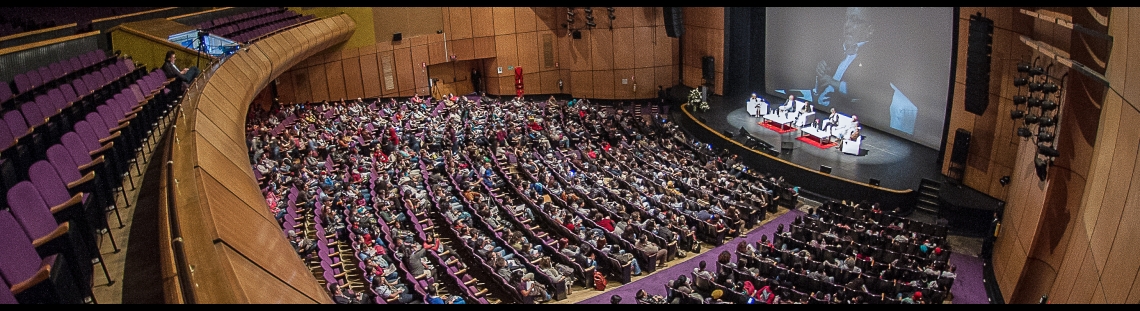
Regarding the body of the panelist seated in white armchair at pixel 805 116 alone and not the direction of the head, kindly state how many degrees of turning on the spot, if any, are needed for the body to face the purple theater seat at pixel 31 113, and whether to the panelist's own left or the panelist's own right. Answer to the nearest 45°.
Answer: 0° — they already face it

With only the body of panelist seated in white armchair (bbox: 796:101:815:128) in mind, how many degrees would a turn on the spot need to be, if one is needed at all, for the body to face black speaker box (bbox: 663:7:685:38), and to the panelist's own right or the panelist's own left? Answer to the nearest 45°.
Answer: approximately 90° to the panelist's own right

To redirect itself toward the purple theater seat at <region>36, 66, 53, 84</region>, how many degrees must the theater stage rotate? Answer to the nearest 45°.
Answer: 0° — it already faces it

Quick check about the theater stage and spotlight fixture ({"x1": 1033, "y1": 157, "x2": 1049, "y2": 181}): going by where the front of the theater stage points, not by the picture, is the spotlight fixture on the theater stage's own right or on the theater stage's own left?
on the theater stage's own left

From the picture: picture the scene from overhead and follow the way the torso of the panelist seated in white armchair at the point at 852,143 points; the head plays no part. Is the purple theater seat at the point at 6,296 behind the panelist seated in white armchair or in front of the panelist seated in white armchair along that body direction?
in front

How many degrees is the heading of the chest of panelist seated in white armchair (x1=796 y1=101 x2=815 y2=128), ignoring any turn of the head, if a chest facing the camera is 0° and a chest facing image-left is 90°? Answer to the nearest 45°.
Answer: approximately 45°

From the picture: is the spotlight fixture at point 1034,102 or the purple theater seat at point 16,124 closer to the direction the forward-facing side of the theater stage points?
the purple theater seat

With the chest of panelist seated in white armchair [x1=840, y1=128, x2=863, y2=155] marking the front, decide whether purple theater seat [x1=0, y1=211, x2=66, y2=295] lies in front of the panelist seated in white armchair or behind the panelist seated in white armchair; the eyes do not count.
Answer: in front

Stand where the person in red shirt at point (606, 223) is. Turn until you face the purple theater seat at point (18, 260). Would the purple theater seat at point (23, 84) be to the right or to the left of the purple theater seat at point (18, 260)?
right
